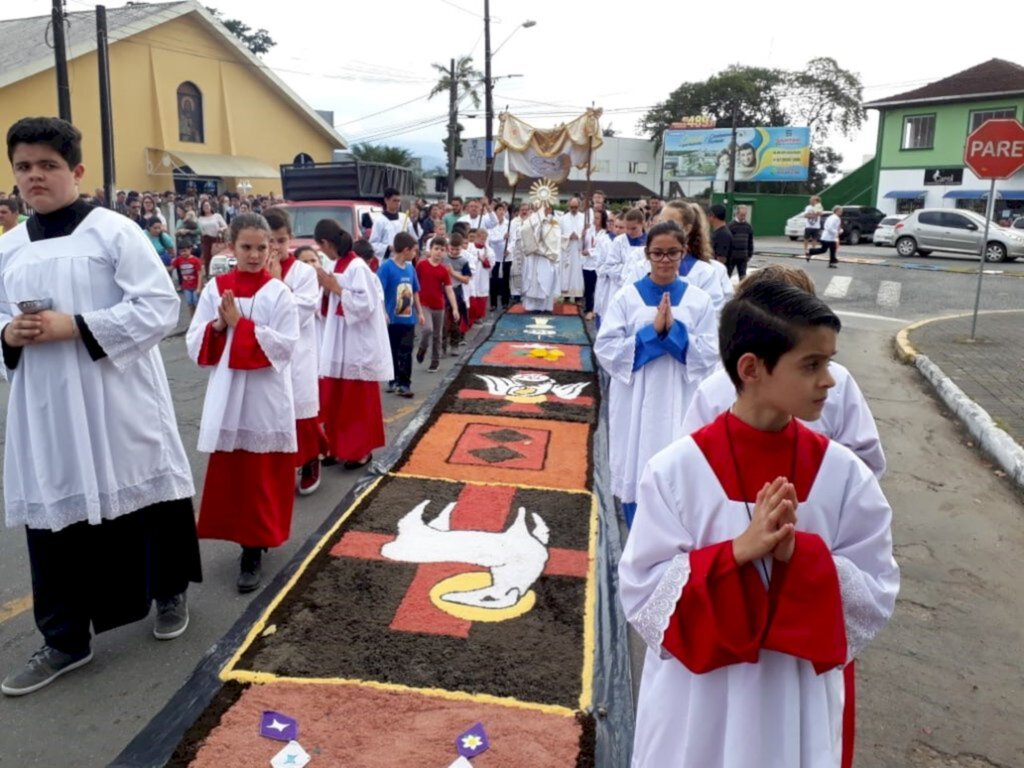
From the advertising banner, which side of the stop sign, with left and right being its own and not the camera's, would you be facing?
back

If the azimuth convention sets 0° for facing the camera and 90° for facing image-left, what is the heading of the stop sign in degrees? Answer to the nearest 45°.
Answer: approximately 0°

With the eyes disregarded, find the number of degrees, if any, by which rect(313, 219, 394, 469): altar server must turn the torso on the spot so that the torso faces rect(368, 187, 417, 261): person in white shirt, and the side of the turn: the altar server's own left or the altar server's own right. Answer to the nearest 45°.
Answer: approximately 135° to the altar server's own right

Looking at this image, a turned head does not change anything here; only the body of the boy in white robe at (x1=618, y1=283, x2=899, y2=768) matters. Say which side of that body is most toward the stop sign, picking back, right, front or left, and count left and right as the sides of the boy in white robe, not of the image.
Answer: back

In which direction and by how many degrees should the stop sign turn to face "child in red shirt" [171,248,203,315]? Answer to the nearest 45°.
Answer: approximately 90° to its right

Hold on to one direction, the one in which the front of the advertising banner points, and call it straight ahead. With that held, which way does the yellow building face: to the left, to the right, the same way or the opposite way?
to the left
